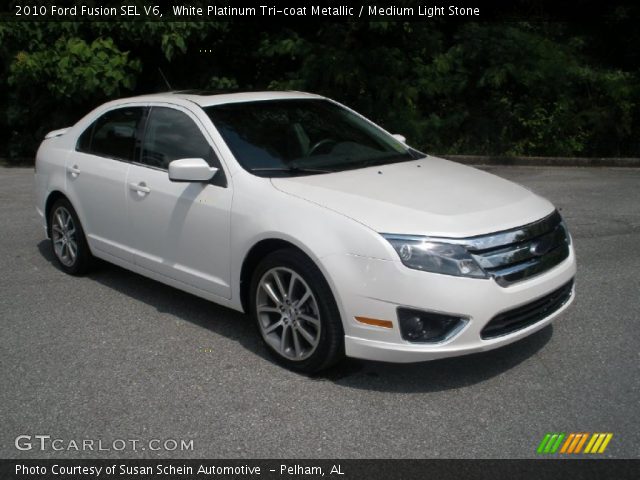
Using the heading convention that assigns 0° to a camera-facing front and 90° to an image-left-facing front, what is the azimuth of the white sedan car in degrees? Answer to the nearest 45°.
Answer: approximately 315°
